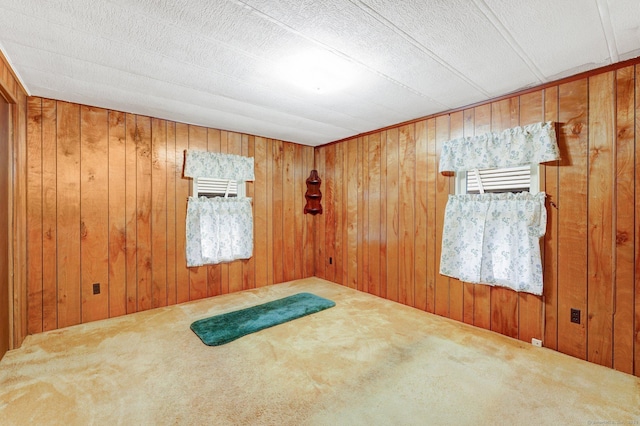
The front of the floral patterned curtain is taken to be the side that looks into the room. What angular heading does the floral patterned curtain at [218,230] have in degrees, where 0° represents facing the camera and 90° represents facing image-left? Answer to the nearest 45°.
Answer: approximately 315°

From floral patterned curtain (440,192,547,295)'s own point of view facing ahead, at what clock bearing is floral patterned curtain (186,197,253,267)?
floral patterned curtain (186,197,253,267) is roughly at 1 o'clock from floral patterned curtain (440,192,547,295).

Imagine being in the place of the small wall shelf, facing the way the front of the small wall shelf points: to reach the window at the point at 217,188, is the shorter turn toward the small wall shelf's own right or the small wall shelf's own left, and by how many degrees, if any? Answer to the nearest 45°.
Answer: approximately 45° to the small wall shelf's own right

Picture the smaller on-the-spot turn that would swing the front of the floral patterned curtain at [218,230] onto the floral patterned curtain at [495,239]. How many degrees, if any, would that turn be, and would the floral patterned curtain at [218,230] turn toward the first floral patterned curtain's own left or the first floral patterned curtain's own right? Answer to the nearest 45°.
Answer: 0° — it already faces it

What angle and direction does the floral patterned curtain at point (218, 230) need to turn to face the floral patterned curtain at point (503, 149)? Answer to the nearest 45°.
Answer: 0° — it already faces it

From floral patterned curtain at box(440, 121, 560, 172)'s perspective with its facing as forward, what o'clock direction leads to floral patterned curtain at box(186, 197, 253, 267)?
floral patterned curtain at box(186, 197, 253, 267) is roughly at 1 o'clock from floral patterned curtain at box(440, 121, 560, 172).

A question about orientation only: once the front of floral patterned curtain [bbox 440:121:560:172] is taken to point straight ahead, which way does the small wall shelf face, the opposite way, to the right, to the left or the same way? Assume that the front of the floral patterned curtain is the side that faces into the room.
to the left

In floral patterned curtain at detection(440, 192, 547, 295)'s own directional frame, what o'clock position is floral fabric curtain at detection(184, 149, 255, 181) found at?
The floral fabric curtain is roughly at 1 o'clock from the floral patterned curtain.

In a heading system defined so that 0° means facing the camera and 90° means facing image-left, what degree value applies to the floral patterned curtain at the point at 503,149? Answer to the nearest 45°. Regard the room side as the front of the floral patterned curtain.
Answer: approximately 45°

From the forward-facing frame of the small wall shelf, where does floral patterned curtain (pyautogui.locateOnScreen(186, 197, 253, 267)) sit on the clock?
The floral patterned curtain is roughly at 2 o'clock from the small wall shelf.

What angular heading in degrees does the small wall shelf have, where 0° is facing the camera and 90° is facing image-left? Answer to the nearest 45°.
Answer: approximately 0°
